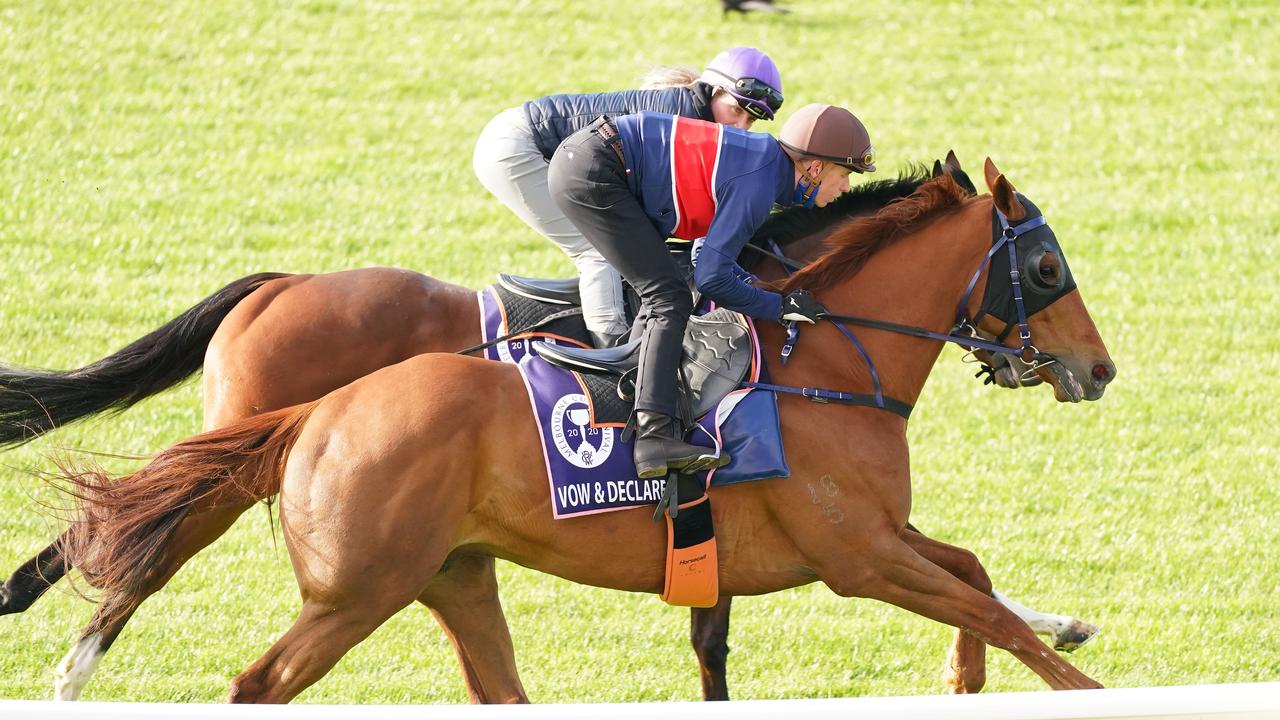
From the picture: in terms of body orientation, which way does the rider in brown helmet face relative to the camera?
to the viewer's right

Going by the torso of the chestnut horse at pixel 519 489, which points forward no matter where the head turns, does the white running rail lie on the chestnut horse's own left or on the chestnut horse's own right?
on the chestnut horse's own right

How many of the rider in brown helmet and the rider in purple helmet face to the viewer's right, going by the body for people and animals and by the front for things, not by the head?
2

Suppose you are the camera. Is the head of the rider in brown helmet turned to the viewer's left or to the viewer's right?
to the viewer's right

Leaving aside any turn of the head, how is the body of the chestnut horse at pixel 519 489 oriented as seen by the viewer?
to the viewer's right

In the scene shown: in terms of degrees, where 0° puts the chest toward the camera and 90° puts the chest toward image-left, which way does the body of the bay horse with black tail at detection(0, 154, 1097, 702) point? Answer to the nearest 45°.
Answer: approximately 270°

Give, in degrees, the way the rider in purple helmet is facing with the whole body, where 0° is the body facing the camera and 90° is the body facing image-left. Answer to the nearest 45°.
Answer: approximately 270°

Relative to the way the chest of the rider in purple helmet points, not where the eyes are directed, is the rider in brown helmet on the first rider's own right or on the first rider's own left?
on the first rider's own right

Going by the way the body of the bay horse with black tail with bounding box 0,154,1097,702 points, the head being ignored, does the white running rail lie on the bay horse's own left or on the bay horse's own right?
on the bay horse's own right
